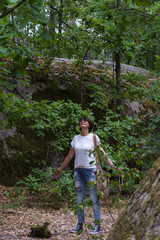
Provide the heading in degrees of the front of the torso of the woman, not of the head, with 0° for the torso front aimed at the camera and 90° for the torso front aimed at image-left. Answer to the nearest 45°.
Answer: approximately 45°

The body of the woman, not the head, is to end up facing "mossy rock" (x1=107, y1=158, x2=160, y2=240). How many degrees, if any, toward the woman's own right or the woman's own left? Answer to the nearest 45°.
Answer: approximately 45° to the woman's own left
